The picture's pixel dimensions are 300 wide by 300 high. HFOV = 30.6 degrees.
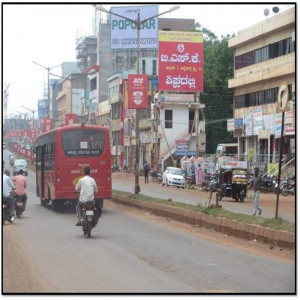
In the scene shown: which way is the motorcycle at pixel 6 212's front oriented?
away from the camera

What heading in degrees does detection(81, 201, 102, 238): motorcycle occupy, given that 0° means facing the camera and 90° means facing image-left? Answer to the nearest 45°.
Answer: approximately 180°

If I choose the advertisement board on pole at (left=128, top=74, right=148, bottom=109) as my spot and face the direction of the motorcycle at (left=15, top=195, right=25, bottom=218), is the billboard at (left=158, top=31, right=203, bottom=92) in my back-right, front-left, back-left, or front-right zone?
back-right

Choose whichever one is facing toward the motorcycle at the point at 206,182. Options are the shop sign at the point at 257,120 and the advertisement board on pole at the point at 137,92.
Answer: the shop sign

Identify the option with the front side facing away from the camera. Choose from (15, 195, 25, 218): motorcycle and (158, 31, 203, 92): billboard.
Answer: the motorcycle

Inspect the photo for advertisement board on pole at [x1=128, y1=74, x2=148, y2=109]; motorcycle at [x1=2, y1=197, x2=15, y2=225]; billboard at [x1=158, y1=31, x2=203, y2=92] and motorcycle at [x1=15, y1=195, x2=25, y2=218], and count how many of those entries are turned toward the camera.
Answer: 2

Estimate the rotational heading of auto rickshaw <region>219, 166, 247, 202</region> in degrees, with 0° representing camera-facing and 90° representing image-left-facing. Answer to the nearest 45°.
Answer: approximately 315°

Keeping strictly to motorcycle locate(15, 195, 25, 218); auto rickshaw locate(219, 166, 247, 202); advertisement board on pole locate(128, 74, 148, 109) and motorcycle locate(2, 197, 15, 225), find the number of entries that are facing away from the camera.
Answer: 2

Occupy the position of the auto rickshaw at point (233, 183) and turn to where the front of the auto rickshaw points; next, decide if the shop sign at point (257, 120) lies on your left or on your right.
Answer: on your left

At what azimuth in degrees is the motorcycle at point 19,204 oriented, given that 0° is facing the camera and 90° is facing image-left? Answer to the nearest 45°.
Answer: approximately 180°
